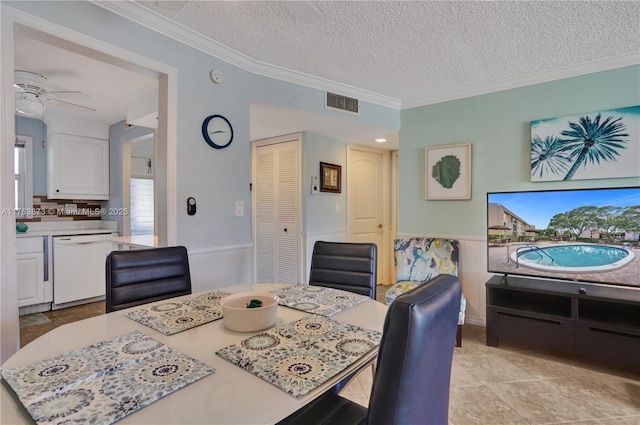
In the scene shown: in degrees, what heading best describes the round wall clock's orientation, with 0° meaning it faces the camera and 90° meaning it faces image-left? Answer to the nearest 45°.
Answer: approximately 315°

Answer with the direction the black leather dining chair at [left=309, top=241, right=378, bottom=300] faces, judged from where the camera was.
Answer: facing the viewer and to the left of the viewer

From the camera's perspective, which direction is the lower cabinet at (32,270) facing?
toward the camera

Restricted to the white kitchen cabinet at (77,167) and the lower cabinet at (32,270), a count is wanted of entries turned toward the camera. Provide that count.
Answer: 2

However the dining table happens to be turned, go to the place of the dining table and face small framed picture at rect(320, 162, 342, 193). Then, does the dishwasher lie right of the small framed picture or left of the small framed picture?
left

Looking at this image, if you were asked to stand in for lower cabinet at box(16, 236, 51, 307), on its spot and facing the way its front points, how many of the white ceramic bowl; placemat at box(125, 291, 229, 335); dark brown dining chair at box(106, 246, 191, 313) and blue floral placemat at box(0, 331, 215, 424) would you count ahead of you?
4

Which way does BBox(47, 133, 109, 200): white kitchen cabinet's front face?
toward the camera

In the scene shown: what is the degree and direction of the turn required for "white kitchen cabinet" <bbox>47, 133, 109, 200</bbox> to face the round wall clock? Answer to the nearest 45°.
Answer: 0° — it already faces it

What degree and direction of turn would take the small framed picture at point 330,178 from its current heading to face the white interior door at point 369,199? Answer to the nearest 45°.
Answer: approximately 90° to its left

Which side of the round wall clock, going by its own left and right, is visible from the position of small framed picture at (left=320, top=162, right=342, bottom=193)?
left

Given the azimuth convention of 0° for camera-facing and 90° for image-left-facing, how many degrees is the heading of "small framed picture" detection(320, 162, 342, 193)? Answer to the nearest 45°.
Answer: approximately 315°

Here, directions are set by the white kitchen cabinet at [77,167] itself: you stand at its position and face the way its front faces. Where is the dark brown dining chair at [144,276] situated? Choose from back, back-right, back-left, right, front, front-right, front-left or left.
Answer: front

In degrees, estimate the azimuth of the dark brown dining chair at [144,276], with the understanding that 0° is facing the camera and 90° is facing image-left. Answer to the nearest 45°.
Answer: approximately 315°

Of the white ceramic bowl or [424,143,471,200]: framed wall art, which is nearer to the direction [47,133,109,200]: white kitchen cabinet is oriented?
the white ceramic bowl

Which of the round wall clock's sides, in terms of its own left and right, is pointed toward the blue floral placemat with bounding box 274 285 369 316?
front
